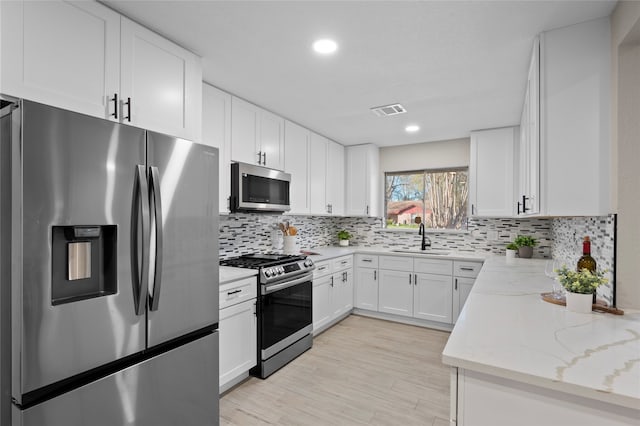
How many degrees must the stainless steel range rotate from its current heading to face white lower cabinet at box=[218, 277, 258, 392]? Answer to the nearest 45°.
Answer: approximately 90° to its right

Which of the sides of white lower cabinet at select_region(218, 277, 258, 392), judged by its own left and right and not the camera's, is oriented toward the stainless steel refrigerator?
right

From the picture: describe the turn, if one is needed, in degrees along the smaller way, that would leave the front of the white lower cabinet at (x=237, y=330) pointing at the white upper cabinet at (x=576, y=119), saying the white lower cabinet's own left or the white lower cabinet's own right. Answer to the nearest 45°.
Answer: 0° — it already faces it

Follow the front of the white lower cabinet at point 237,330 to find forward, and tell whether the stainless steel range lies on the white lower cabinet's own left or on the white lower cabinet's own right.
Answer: on the white lower cabinet's own left
